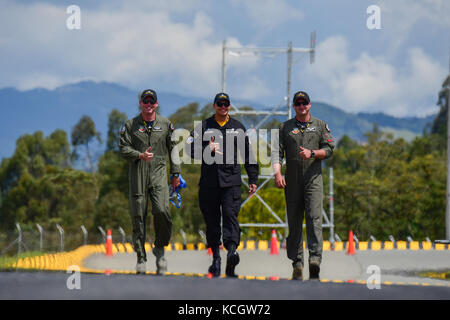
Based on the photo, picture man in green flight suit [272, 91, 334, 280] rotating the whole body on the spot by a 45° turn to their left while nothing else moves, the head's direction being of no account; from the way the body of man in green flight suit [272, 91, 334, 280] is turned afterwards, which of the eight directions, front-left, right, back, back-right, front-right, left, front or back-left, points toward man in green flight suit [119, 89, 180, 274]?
back-right

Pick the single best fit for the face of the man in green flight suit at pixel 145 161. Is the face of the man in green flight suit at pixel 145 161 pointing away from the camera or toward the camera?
toward the camera

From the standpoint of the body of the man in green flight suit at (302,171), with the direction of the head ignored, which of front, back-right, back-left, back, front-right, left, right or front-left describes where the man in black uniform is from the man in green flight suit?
right

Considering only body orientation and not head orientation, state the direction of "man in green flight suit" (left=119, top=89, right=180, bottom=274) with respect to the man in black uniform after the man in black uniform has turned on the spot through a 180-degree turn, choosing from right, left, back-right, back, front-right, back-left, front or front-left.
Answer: left

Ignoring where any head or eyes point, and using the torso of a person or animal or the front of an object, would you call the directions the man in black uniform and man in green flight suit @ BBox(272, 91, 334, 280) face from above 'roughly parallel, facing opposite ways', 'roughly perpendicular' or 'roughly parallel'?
roughly parallel

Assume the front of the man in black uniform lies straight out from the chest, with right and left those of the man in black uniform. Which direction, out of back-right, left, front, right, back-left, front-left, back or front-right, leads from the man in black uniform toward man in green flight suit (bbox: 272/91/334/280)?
left

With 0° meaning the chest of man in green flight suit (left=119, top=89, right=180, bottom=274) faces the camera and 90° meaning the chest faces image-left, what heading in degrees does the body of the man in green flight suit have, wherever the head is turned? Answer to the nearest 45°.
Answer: approximately 0°

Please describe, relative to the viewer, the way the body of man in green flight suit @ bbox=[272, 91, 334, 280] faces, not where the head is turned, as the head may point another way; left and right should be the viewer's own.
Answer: facing the viewer

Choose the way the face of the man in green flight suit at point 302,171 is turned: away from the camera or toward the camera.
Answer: toward the camera

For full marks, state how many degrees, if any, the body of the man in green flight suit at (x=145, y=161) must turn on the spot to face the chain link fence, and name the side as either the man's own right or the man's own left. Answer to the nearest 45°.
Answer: approximately 180°

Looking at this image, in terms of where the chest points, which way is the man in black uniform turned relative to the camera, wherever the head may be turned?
toward the camera
